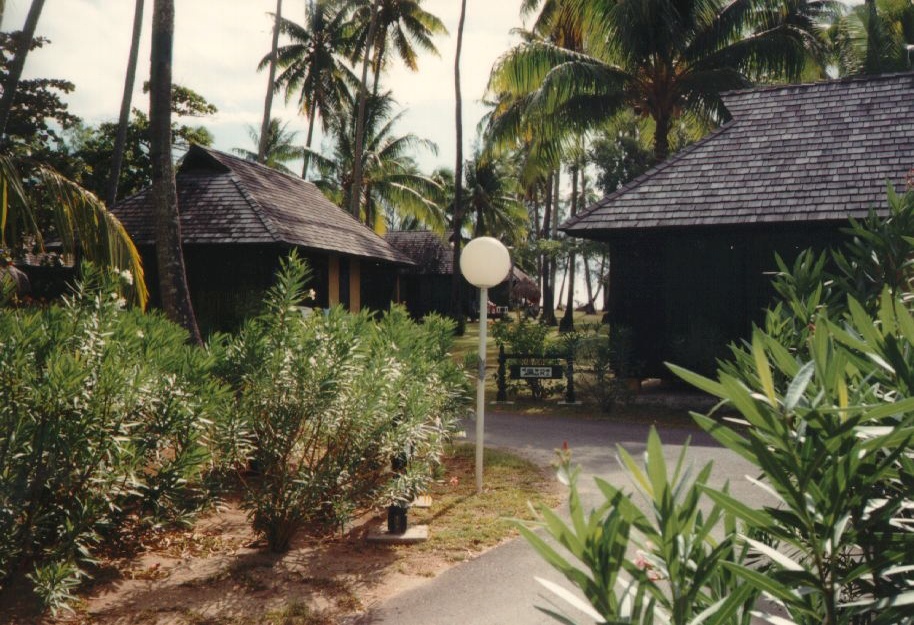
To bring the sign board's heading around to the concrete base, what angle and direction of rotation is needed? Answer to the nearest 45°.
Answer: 0° — it already faces it

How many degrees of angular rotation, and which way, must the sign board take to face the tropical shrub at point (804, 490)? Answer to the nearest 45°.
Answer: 0° — it already faces it

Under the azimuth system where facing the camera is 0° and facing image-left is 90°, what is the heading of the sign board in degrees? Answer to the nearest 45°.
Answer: approximately 0°

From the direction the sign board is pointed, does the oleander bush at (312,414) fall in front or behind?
in front

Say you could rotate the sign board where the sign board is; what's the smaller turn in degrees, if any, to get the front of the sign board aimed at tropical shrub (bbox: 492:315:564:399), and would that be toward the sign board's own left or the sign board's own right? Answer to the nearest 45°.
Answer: approximately 180°

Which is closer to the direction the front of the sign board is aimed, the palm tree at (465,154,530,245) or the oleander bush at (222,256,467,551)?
the oleander bush

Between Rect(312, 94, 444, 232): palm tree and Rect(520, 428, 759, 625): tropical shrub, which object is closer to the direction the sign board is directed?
the tropical shrub

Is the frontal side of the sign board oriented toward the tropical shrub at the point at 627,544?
yes

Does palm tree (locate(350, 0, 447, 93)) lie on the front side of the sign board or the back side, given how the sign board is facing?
on the back side

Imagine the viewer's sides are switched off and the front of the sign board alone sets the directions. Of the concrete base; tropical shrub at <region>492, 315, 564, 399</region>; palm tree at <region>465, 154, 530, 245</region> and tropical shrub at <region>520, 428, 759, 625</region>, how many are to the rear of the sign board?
2

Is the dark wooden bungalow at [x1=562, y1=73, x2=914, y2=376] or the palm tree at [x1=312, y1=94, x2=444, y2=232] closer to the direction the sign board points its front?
the dark wooden bungalow

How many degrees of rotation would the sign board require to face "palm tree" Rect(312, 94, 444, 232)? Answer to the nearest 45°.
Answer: approximately 180°
